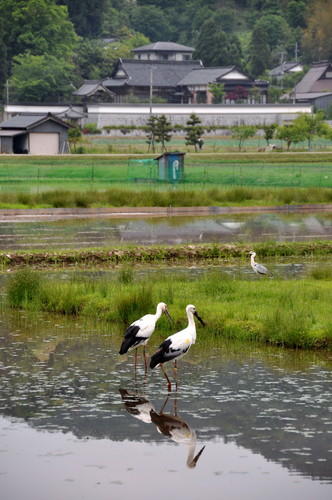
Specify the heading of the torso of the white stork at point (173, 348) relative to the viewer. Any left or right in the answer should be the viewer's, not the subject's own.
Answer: facing to the right of the viewer

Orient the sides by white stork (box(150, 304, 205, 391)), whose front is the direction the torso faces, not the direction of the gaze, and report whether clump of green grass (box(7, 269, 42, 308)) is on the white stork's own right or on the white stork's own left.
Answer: on the white stork's own left
